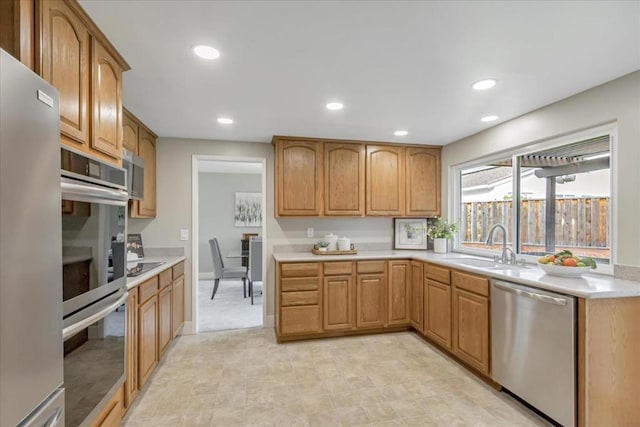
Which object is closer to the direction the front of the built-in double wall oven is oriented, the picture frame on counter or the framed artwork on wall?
the picture frame on counter

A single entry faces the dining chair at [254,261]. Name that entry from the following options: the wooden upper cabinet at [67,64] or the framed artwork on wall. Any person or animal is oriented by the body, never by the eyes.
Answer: the framed artwork on wall

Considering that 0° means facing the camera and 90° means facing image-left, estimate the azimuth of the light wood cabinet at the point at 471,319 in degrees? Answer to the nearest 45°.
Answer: approximately 45°

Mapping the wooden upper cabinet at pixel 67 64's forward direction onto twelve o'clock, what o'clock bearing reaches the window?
The window is roughly at 11 o'clock from the wooden upper cabinet.

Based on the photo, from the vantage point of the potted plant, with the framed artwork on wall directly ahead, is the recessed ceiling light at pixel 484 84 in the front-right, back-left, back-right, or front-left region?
back-left

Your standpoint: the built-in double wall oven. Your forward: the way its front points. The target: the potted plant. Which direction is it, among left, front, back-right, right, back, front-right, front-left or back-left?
front-left

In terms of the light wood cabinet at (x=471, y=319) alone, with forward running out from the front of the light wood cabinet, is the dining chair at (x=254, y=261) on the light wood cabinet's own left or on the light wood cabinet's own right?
on the light wood cabinet's own right

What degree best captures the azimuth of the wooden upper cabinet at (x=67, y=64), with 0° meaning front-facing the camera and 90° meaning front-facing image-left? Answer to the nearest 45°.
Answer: approximately 315°

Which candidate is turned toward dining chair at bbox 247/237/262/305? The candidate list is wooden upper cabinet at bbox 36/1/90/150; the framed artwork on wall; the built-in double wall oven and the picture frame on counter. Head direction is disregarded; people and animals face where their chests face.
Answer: the framed artwork on wall

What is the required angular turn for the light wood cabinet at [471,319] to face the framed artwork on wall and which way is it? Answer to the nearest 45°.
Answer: approximately 90° to its right

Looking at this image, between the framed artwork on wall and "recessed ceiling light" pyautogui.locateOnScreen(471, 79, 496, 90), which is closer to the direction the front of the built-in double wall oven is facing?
the recessed ceiling light

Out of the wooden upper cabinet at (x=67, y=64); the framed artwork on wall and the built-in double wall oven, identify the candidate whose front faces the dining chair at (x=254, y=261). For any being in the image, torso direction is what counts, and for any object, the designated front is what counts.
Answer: the framed artwork on wall

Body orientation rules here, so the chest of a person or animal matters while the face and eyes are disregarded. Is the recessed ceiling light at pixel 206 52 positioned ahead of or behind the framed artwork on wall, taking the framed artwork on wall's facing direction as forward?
ahead

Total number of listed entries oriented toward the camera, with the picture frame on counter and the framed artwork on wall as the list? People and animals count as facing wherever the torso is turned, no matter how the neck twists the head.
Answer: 2
